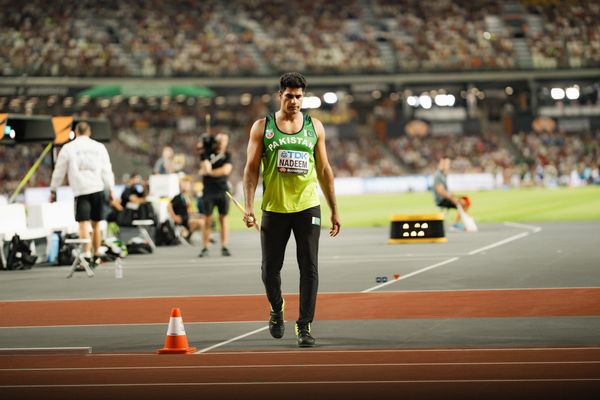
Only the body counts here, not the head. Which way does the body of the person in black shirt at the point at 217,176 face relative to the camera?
toward the camera

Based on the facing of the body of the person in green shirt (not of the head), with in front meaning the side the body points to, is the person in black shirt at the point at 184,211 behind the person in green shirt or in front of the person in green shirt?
behind

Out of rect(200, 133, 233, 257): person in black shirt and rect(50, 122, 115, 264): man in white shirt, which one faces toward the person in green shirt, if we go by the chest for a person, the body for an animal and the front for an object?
the person in black shirt

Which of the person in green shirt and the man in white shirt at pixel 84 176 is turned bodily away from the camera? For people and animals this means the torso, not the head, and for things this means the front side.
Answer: the man in white shirt

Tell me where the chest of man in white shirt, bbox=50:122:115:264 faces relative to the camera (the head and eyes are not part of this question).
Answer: away from the camera

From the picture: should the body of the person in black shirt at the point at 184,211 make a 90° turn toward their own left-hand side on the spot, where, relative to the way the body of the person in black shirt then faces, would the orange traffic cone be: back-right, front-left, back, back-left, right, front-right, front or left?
back-right

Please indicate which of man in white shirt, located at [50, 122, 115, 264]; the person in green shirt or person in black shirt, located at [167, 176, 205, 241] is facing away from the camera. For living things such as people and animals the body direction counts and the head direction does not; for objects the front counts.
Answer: the man in white shirt

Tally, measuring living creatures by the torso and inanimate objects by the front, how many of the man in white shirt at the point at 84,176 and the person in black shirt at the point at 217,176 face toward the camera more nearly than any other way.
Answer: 1

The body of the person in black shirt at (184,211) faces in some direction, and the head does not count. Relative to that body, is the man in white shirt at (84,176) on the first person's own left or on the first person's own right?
on the first person's own right

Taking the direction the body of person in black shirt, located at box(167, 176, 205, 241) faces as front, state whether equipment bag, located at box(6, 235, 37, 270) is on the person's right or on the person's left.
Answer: on the person's right

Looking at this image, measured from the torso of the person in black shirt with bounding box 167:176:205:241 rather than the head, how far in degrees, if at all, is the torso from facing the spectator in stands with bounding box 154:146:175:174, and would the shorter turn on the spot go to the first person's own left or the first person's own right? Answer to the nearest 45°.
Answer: approximately 135° to the first person's own left

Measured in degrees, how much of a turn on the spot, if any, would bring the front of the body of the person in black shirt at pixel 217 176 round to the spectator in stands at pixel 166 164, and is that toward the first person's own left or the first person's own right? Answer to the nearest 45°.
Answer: approximately 180°

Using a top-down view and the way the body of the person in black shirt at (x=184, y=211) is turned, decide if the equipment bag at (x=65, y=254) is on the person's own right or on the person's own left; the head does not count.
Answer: on the person's own right

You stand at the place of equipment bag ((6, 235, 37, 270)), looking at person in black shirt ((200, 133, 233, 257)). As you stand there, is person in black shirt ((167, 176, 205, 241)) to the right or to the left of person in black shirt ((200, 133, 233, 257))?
left

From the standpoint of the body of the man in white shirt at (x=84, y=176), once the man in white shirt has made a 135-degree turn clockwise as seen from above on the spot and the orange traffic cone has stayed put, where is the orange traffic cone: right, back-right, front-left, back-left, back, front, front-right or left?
front-right

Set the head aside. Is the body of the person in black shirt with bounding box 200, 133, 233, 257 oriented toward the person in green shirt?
yes

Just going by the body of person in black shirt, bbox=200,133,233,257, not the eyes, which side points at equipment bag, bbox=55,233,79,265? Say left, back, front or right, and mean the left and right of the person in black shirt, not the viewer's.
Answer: right
